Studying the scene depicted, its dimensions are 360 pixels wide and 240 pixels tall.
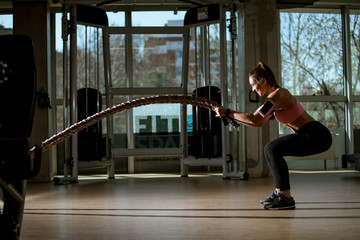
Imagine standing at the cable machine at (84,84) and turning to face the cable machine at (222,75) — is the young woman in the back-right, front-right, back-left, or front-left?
front-right

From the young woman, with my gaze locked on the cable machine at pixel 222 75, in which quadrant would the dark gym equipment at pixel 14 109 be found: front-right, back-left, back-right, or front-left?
back-left

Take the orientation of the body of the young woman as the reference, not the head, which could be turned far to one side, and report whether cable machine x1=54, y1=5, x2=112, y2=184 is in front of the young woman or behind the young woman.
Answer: in front

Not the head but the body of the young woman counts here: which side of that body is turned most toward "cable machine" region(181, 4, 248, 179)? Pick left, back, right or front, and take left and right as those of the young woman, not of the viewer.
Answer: right

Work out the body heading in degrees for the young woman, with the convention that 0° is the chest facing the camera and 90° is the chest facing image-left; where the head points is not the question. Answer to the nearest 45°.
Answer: approximately 90°

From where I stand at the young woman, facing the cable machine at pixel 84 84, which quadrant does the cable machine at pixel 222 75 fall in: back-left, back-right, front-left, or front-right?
front-right

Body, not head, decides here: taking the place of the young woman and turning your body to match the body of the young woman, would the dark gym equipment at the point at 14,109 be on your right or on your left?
on your left
